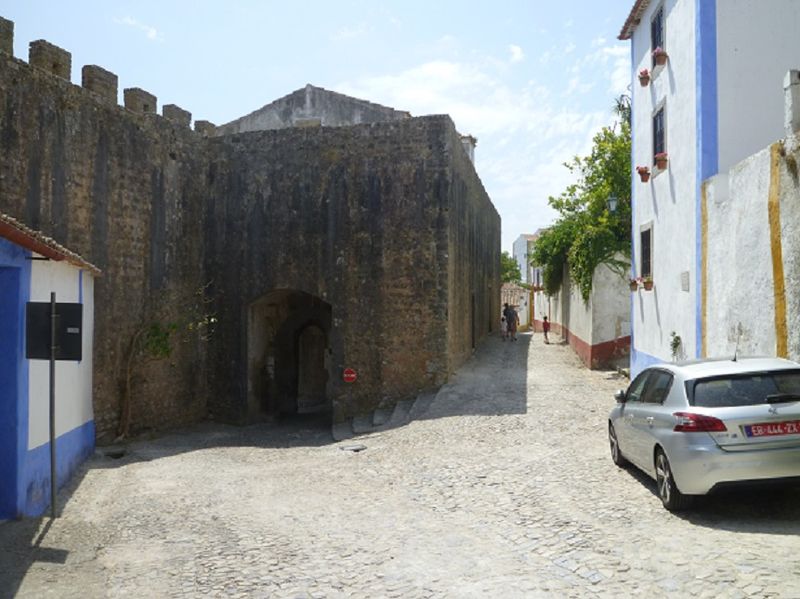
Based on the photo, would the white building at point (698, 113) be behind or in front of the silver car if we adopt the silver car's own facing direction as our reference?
in front

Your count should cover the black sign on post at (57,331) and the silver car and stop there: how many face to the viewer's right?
0

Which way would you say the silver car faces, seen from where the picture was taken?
facing away from the viewer and to the left of the viewer

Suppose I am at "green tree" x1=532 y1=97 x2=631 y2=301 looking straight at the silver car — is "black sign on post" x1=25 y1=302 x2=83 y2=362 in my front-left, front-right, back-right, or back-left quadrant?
front-right

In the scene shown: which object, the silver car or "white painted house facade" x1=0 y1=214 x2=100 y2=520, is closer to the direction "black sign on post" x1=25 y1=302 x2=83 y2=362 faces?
the white painted house facade

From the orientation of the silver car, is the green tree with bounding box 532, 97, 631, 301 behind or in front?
in front

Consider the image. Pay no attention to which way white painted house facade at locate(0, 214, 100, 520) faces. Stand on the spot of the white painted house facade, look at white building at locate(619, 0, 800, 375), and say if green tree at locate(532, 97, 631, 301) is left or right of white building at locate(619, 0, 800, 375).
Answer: left

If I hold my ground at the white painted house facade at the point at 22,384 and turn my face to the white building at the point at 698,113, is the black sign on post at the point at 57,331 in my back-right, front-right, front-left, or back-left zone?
front-right
